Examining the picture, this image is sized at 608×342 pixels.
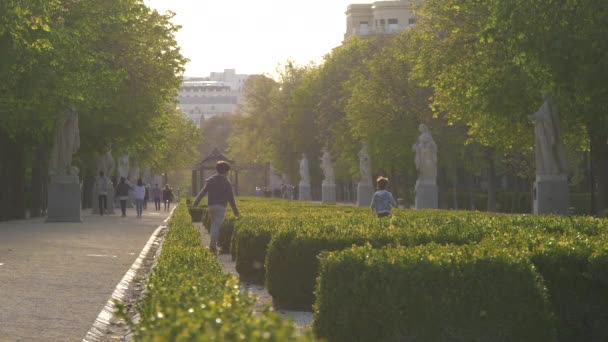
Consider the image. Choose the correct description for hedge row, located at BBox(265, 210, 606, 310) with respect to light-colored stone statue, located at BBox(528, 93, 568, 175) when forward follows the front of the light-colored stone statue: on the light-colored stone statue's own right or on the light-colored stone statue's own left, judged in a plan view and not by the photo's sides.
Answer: on the light-colored stone statue's own left

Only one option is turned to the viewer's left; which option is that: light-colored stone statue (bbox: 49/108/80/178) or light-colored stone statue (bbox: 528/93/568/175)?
light-colored stone statue (bbox: 528/93/568/175)

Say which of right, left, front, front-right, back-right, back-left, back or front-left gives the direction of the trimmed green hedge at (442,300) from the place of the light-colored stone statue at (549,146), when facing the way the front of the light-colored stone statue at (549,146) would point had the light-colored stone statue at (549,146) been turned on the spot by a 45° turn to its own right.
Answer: back-left

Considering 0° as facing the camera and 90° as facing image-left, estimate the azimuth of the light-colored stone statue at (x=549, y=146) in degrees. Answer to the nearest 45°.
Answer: approximately 90°

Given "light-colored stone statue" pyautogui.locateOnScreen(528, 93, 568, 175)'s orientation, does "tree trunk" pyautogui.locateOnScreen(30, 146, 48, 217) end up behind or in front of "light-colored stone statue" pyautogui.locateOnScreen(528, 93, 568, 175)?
in front

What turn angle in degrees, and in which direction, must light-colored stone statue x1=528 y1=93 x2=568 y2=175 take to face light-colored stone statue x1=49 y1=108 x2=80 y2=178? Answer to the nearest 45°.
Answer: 0° — it already faces it

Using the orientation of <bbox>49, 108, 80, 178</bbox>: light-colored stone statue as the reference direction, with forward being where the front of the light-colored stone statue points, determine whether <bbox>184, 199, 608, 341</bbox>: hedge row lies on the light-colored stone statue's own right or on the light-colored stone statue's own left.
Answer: on the light-colored stone statue's own right

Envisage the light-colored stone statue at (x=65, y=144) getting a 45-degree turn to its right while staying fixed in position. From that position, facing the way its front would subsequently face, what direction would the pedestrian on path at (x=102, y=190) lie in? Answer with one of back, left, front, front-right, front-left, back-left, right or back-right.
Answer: back-left

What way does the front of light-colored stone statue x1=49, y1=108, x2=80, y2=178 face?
to the viewer's right

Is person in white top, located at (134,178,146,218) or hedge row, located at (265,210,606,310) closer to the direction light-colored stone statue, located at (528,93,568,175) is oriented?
the person in white top

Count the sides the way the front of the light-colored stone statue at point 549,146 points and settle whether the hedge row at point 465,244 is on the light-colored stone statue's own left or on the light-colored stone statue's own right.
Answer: on the light-colored stone statue's own left

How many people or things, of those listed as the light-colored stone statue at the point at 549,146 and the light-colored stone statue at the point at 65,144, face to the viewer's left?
1
